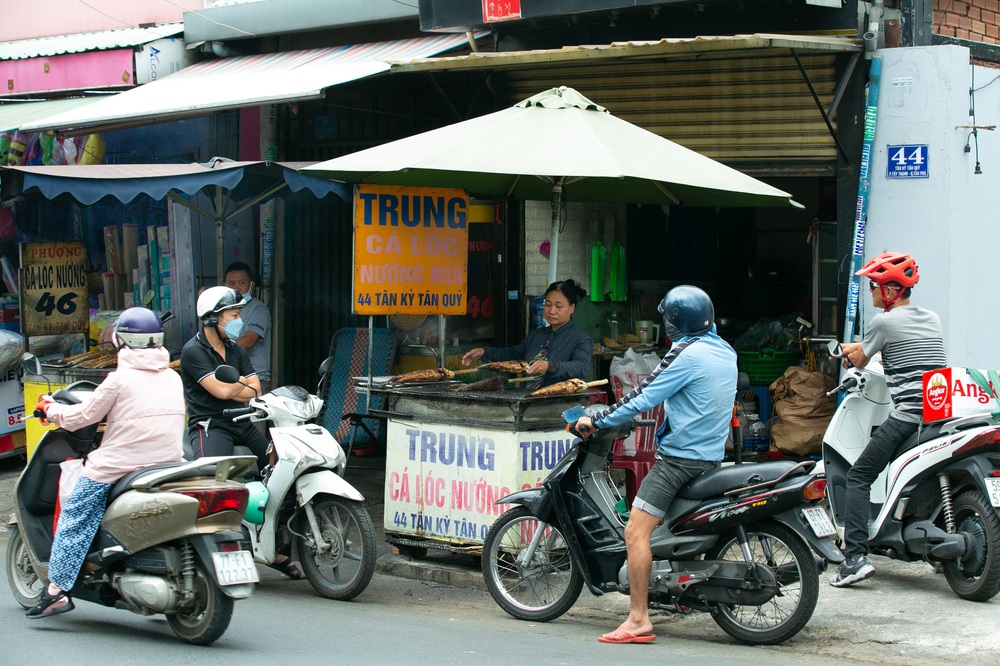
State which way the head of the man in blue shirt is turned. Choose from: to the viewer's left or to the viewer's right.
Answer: to the viewer's left

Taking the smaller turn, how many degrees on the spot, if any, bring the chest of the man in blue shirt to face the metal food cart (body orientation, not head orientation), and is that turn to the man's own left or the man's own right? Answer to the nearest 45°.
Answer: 0° — they already face it

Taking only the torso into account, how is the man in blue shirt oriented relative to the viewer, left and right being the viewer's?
facing away from the viewer and to the left of the viewer

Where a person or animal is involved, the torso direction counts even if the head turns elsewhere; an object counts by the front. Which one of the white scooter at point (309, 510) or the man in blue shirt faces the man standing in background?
the man in blue shirt

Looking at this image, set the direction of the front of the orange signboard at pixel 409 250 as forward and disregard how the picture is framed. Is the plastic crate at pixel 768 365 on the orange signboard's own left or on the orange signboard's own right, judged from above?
on the orange signboard's own left

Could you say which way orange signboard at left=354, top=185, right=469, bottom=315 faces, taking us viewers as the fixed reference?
facing the viewer

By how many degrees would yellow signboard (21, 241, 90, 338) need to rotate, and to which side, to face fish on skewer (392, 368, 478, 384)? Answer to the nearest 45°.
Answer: approximately 45° to its left

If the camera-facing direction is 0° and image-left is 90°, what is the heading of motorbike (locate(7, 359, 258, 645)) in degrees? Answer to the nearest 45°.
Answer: approximately 135°

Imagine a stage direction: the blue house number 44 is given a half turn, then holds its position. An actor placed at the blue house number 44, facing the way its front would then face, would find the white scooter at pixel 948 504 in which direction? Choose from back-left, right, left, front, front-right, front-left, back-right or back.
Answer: back

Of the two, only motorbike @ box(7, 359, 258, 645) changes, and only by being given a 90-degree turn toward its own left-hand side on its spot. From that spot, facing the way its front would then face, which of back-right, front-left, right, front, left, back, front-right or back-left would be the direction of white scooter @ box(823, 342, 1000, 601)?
back-left

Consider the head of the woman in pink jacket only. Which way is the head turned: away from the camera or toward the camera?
away from the camera

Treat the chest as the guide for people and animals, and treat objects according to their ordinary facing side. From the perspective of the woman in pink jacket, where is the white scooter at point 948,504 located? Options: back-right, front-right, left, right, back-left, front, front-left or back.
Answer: back-right

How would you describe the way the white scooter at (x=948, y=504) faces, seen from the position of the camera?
facing away from the viewer and to the left of the viewer

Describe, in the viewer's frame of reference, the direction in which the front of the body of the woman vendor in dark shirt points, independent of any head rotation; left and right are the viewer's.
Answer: facing the viewer and to the left of the viewer
